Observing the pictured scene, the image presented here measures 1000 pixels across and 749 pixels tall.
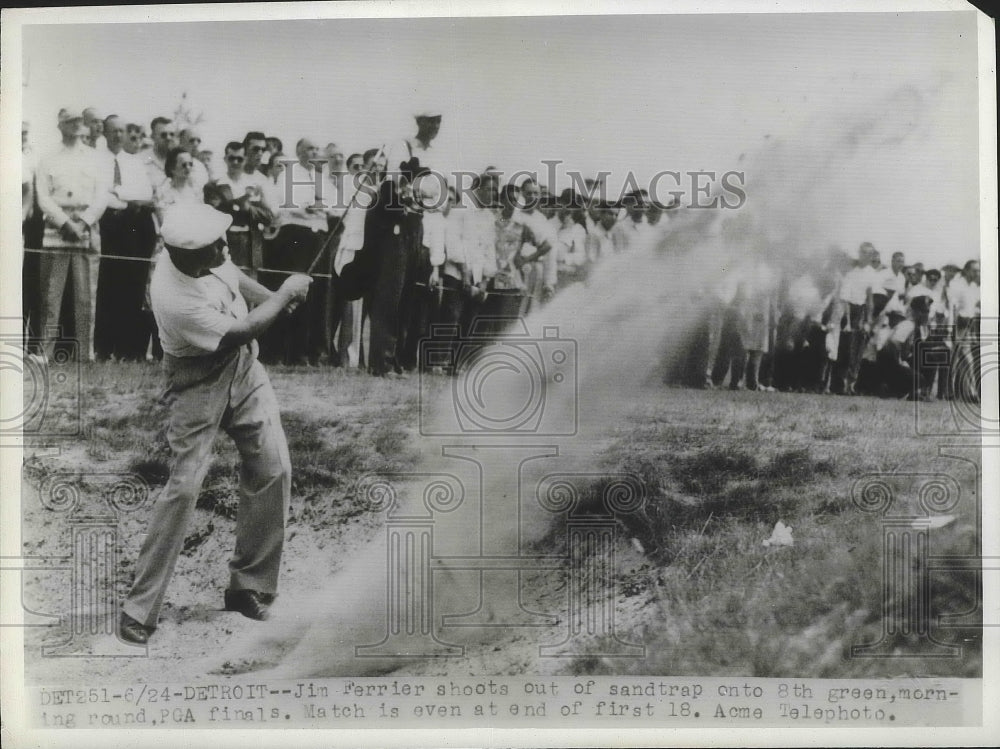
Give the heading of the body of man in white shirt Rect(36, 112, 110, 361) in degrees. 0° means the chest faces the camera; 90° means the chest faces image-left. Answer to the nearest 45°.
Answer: approximately 0°

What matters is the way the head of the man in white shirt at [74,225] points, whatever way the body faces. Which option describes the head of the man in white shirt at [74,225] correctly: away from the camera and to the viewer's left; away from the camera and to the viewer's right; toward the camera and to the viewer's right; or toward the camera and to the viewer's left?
toward the camera and to the viewer's right

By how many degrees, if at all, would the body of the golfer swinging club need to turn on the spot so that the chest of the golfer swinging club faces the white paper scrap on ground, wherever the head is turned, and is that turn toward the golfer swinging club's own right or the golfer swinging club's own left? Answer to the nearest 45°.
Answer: approximately 45° to the golfer swinging club's own left

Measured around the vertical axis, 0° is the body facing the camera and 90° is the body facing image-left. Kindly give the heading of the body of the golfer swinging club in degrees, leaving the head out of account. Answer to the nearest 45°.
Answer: approximately 315°

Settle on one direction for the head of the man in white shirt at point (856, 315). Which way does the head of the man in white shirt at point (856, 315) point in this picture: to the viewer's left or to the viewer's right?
to the viewer's left
